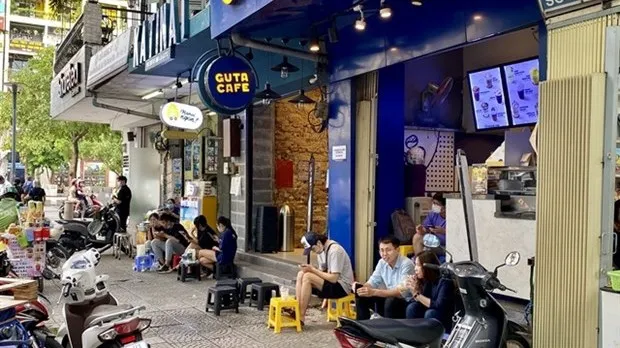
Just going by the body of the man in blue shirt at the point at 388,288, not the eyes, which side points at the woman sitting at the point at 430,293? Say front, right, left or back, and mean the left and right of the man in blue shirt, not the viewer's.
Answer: left

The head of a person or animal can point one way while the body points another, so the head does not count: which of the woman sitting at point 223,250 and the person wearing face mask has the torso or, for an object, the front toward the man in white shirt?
the person wearing face mask

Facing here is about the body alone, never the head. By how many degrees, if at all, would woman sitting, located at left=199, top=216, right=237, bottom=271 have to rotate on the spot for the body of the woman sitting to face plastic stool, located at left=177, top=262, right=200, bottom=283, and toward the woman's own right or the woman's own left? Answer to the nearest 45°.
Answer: approximately 45° to the woman's own right

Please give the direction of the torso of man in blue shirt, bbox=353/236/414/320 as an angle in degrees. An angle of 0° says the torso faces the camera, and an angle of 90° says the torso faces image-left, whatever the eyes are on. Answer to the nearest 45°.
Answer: approximately 45°

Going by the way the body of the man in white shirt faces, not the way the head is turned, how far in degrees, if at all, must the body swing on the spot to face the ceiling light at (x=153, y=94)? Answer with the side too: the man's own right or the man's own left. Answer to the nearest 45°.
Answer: approximately 45° to the man's own right

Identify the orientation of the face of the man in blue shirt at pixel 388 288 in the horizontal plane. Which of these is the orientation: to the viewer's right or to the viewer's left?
to the viewer's left

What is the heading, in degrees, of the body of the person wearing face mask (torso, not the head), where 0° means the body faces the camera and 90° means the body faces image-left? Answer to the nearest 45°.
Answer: approximately 45°

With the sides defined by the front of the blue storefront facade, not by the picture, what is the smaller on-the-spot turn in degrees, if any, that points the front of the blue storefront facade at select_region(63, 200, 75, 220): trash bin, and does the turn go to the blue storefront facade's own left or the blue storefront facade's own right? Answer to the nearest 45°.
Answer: approximately 90° to the blue storefront facade's own right

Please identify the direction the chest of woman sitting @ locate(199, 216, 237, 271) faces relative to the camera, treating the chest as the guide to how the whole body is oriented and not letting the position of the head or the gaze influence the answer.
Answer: to the viewer's left

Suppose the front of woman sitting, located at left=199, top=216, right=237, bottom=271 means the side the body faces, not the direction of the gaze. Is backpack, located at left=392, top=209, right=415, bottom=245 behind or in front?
behind

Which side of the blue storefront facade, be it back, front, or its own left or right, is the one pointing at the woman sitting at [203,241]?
right
